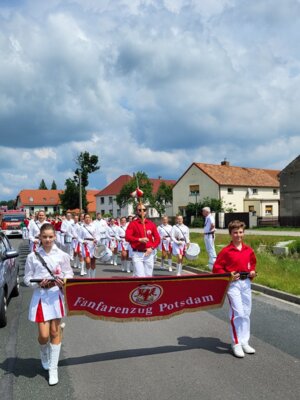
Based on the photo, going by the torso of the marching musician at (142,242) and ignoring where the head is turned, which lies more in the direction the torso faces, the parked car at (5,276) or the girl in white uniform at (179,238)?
the parked car

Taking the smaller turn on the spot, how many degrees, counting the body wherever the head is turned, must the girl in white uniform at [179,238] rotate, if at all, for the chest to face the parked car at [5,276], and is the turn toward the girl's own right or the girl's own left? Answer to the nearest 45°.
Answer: approximately 45° to the girl's own right

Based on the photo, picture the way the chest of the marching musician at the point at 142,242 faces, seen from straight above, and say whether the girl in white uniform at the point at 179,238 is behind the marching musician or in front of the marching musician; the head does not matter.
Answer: behind

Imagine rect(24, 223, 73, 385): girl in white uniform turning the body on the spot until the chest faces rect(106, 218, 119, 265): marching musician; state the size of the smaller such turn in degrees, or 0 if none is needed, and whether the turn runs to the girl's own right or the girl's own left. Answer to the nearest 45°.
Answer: approximately 180°

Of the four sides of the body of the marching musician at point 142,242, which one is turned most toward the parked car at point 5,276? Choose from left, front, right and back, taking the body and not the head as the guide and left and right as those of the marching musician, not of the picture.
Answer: right

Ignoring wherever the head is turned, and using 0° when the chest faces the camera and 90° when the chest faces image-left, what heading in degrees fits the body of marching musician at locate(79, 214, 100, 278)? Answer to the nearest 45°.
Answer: approximately 0°

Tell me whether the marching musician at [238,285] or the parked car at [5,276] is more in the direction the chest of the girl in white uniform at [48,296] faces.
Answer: the marching musician
